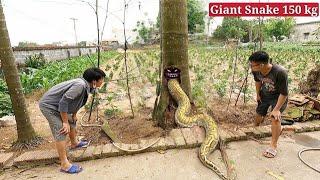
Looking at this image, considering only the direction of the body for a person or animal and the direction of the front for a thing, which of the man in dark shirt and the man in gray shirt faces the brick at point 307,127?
the man in gray shirt

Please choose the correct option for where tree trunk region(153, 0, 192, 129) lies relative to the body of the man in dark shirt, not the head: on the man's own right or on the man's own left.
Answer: on the man's own right

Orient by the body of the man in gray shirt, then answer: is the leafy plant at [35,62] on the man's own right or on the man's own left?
on the man's own left

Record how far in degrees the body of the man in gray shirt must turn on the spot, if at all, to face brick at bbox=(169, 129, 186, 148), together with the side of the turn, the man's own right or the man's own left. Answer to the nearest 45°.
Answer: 0° — they already face it

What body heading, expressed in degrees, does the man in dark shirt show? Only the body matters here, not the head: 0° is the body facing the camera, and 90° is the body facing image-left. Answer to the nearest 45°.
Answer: approximately 45°

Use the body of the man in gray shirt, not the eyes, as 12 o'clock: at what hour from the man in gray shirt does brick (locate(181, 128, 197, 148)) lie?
The brick is roughly at 12 o'clock from the man in gray shirt.

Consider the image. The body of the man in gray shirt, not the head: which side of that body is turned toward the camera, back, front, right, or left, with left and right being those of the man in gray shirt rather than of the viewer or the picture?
right

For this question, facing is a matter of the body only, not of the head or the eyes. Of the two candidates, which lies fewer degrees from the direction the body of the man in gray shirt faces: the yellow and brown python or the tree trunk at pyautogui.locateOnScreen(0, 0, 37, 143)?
the yellow and brown python

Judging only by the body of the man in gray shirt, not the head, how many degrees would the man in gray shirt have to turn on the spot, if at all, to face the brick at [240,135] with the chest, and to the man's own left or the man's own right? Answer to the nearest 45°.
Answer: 0° — they already face it

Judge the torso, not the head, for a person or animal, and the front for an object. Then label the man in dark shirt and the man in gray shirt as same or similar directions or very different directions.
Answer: very different directions

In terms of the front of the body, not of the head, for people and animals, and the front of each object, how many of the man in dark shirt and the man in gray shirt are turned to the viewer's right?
1

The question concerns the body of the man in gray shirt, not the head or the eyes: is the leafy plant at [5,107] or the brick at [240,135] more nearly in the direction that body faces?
the brick

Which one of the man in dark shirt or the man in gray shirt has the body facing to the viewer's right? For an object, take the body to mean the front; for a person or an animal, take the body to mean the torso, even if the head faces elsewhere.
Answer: the man in gray shirt

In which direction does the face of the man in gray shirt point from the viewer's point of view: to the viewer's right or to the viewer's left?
to the viewer's right
